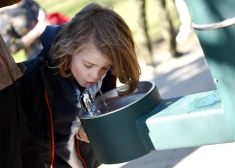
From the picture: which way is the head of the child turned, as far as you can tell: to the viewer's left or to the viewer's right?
to the viewer's right

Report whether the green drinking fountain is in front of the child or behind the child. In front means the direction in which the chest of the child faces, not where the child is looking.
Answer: in front

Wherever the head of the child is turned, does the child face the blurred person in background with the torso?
no

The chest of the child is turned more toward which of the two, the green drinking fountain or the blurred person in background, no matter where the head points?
the green drinking fountain
